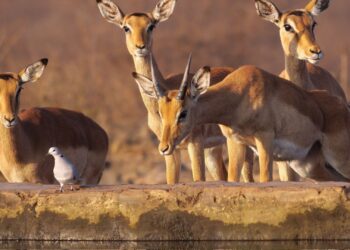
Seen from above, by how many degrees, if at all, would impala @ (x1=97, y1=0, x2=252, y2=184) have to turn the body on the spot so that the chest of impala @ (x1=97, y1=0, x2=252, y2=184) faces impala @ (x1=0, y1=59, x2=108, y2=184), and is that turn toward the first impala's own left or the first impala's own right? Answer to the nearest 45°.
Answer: approximately 45° to the first impala's own right

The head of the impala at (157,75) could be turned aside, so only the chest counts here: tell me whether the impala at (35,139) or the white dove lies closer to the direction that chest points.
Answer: the white dove

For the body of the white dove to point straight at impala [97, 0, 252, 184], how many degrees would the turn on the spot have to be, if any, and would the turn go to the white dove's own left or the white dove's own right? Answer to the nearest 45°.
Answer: approximately 180°

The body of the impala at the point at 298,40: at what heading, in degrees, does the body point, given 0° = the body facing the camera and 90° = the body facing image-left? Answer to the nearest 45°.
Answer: approximately 45°

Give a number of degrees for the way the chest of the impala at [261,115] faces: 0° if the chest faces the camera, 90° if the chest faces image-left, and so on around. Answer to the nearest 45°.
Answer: approximately 45°
